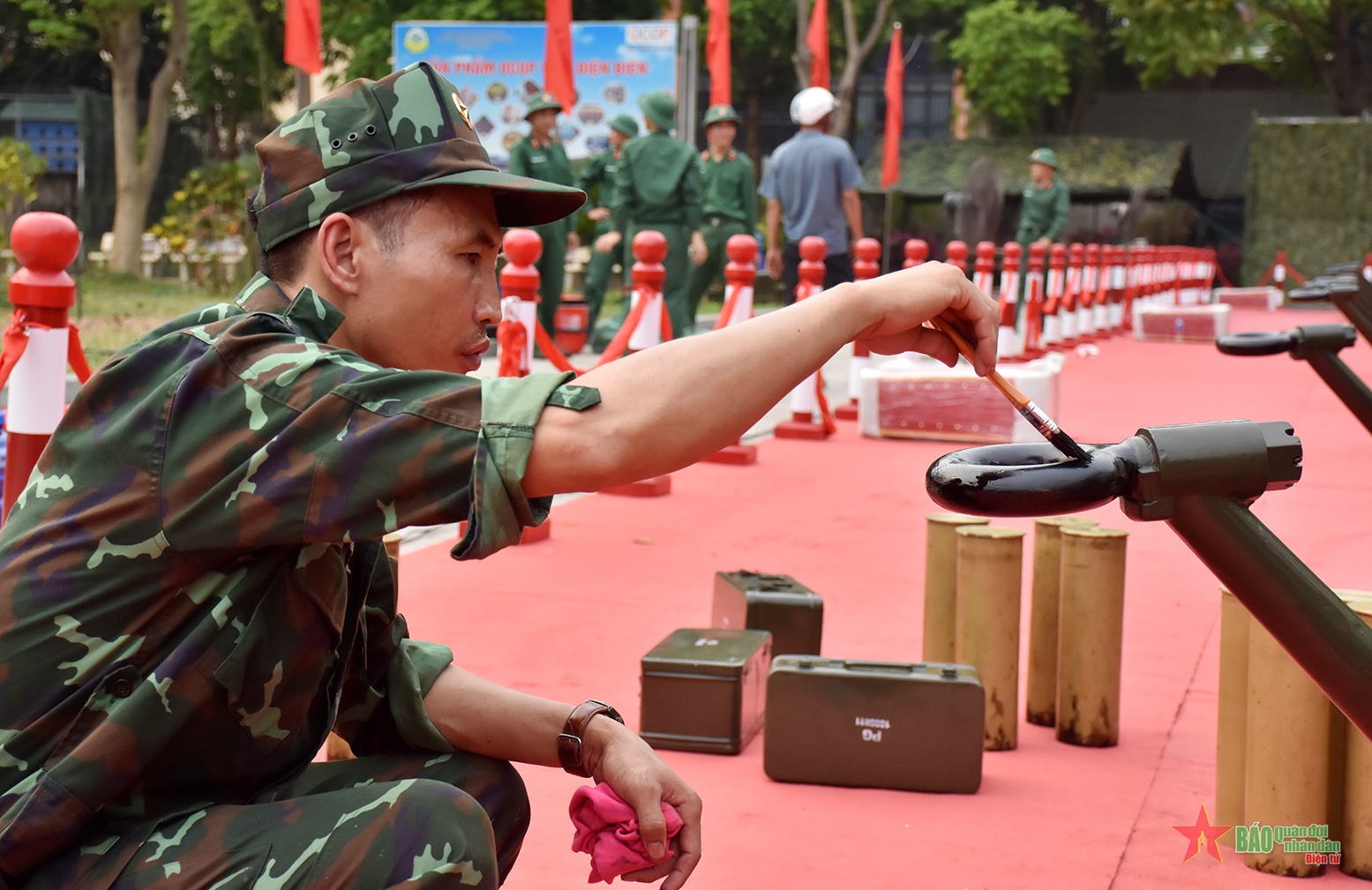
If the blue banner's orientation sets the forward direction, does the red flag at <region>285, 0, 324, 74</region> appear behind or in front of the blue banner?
in front

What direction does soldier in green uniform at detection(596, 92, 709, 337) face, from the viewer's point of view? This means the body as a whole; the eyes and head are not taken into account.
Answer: away from the camera

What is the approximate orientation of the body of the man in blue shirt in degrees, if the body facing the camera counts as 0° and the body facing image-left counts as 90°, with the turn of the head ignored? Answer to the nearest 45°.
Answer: approximately 180°

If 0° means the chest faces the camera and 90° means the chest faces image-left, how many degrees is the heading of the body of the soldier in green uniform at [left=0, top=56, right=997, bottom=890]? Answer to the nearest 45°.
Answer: approximately 270°

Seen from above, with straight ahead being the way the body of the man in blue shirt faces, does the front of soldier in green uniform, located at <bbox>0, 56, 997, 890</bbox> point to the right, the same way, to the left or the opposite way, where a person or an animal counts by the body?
to the right

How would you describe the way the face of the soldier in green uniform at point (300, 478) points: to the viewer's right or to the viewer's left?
to the viewer's right

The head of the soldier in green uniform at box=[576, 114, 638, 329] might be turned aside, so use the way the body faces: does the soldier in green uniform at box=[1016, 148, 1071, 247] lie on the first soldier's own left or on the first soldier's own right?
on the first soldier's own left
